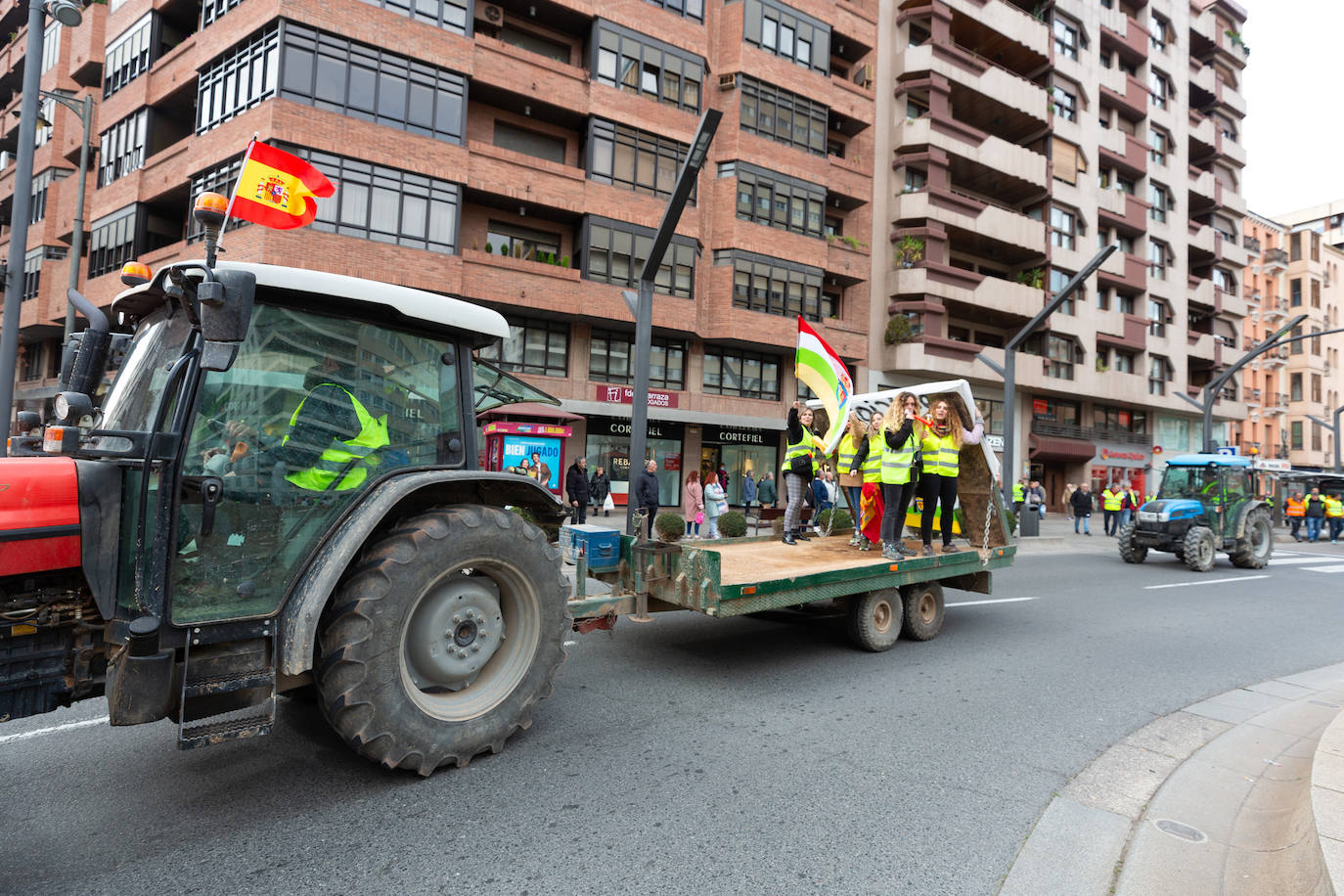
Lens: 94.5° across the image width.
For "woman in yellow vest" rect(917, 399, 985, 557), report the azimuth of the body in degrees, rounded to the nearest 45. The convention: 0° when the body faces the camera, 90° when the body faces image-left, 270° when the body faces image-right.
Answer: approximately 0°

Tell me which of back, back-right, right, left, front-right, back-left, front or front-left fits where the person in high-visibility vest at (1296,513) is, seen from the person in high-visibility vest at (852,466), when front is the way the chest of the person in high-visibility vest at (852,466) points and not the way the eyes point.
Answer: back

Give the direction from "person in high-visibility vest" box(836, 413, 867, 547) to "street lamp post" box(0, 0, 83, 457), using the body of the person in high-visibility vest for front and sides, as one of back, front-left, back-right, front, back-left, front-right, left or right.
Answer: front-right

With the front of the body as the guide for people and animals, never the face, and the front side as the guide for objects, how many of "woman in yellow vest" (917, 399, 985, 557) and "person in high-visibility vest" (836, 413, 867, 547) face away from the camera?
0

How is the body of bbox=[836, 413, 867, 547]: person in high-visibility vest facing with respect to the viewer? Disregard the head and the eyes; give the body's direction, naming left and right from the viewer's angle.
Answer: facing the viewer and to the left of the viewer

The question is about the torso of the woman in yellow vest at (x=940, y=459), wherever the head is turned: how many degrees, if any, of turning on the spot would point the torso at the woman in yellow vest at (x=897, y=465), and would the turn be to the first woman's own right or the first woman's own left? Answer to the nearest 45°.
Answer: approximately 45° to the first woman's own right

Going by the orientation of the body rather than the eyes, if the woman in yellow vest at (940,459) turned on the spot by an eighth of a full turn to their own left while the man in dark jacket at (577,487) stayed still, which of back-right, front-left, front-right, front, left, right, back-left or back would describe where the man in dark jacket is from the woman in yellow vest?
back

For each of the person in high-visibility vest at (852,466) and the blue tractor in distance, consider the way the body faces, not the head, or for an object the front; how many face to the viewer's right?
0

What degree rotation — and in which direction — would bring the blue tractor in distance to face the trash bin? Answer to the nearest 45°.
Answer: approximately 90° to its right

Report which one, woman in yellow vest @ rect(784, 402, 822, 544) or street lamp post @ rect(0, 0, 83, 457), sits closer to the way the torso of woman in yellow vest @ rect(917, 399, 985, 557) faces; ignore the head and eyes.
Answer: the street lamp post

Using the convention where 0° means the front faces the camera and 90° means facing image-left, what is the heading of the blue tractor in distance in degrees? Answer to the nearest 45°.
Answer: approximately 45°

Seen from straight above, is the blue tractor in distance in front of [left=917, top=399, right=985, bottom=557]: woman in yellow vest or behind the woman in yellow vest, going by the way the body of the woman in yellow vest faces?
behind

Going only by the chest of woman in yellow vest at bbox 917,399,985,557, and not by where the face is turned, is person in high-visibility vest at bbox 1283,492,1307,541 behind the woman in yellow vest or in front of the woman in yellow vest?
behind

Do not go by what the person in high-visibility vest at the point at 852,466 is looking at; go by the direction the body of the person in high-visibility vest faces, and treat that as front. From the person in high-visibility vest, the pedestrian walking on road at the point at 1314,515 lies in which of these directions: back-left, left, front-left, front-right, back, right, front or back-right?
back
